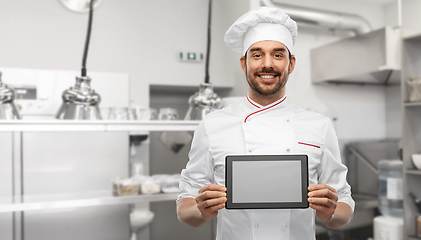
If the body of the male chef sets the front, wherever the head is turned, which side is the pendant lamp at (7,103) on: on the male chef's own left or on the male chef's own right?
on the male chef's own right

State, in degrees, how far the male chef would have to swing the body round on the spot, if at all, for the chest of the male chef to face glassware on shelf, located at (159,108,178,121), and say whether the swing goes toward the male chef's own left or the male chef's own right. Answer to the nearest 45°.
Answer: approximately 135° to the male chef's own right

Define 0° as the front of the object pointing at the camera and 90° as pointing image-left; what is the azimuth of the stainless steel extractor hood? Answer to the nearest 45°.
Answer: approximately 45°

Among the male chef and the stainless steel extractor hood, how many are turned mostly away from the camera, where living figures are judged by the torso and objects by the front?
0

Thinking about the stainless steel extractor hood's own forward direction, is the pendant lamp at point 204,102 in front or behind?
in front

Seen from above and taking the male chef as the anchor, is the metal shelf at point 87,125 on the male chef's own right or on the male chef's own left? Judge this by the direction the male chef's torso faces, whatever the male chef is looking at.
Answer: on the male chef's own right

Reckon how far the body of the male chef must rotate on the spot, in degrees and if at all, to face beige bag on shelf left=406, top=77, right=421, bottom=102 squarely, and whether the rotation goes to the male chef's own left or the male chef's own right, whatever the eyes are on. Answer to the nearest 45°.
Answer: approximately 135° to the male chef's own left

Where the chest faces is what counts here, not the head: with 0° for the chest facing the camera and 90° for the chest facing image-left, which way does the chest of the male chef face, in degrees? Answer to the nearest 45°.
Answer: approximately 0°
